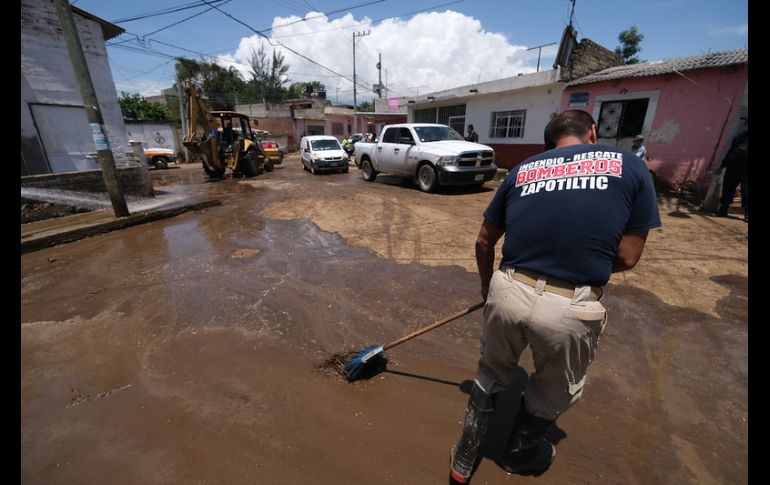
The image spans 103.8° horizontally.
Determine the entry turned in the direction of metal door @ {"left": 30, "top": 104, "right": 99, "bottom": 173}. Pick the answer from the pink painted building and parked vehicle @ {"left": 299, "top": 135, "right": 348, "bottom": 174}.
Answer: the pink painted building

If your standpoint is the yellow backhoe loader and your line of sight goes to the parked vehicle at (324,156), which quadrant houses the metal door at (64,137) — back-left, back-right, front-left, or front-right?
back-right

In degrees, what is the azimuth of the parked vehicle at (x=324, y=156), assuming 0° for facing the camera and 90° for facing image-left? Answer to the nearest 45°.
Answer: approximately 315°

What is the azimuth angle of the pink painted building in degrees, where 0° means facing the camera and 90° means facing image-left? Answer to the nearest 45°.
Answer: approximately 45°

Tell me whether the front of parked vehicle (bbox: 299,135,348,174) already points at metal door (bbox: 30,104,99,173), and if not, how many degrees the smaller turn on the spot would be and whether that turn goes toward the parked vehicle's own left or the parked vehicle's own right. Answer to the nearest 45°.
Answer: approximately 90° to the parked vehicle's own right

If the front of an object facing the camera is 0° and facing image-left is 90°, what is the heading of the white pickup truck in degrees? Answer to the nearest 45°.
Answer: approximately 315°

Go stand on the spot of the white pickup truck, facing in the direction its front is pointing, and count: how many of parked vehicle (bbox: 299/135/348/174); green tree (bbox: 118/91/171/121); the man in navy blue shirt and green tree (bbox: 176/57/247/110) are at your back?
3

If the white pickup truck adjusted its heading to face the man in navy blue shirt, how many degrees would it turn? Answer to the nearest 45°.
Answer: approximately 45° to its right

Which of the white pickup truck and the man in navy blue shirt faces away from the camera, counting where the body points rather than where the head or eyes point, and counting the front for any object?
the man in navy blue shirt

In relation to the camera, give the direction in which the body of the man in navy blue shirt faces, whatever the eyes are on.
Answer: away from the camera
